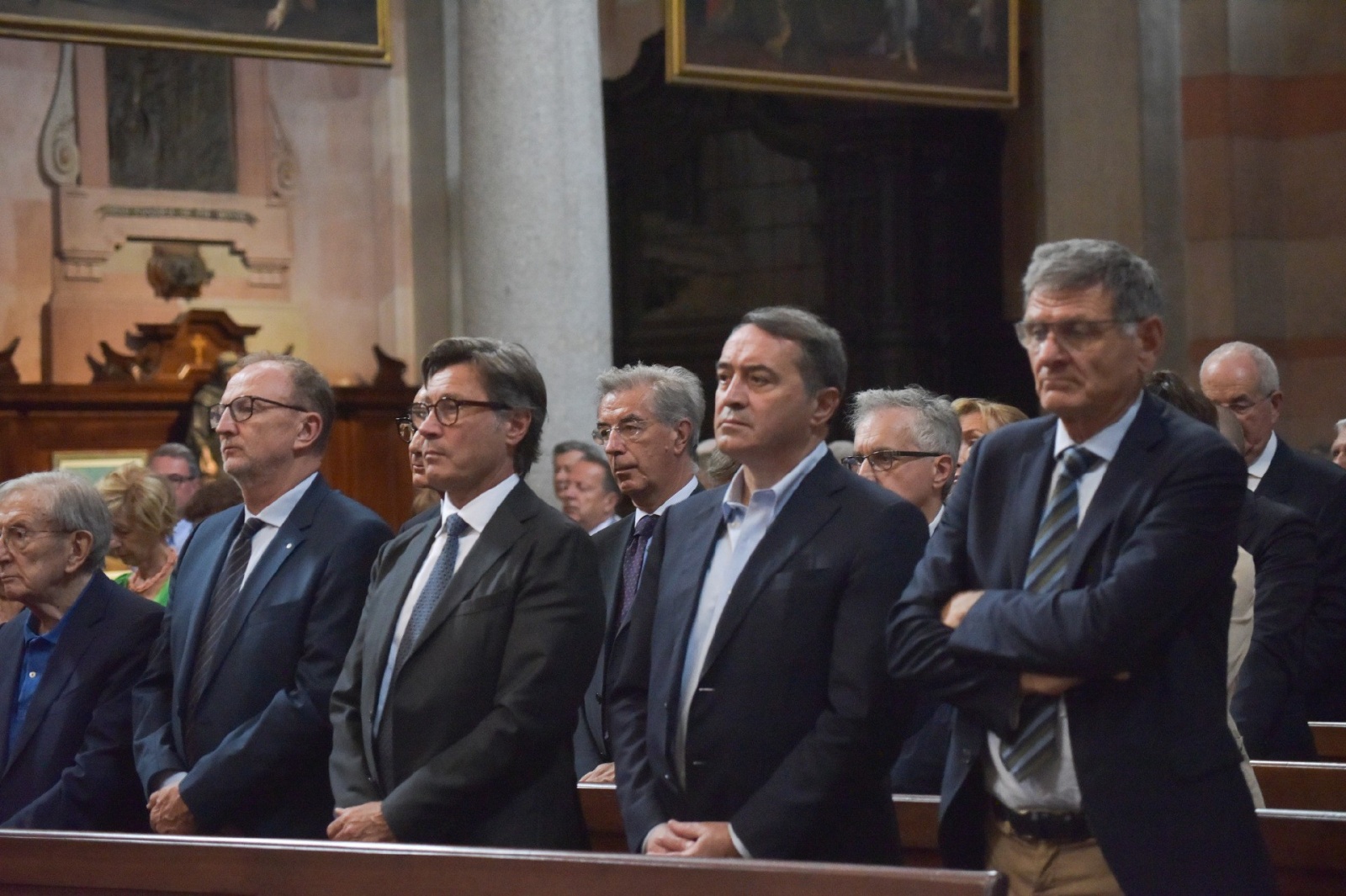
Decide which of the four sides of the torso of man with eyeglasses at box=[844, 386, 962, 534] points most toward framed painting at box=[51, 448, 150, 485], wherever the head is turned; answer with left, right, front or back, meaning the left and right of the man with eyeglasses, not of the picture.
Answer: right

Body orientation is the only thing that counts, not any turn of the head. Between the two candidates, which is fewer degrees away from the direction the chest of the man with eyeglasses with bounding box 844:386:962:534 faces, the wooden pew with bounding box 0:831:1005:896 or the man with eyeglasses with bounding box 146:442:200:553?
the wooden pew

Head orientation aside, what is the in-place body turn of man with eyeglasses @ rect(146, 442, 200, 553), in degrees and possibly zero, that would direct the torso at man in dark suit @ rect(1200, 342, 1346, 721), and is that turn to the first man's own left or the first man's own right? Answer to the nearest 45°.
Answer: approximately 90° to the first man's own left

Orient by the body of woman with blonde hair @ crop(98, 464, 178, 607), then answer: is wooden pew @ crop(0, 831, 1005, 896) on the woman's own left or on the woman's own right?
on the woman's own left

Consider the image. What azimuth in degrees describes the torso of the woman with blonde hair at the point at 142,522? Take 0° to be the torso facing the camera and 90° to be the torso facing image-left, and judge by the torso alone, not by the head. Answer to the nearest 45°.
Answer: approximately 45°

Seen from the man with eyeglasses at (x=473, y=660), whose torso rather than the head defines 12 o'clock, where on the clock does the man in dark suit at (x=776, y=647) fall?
The man in dark suit is roughly at 9 o'clock from the man with eyeglasses.

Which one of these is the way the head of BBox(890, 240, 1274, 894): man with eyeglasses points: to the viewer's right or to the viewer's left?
to the viewer's left

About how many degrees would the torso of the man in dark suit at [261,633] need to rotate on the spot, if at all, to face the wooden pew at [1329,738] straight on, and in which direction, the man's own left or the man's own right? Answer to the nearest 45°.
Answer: approximately 135° to the man's own left

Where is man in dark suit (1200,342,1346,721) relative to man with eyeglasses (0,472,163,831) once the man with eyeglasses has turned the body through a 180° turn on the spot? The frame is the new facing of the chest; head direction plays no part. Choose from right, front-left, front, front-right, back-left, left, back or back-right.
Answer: front-right

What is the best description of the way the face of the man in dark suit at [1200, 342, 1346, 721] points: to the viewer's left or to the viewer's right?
to the viewer's left

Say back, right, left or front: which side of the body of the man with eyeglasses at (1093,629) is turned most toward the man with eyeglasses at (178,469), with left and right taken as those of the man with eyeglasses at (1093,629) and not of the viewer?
right

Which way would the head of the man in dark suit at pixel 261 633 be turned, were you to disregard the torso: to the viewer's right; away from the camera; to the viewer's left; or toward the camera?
to the viewer's left
